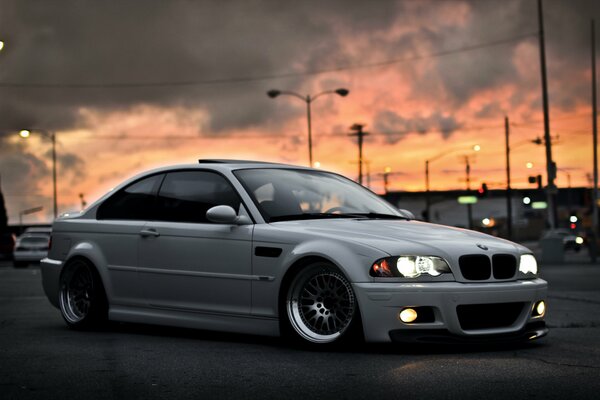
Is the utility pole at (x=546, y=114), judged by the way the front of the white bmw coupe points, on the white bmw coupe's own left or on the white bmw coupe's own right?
on the white bmw coupe's own left

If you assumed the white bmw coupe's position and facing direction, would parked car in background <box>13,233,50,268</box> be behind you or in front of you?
behind

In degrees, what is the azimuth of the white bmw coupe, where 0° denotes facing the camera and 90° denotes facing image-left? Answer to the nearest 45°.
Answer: approximately 315°
